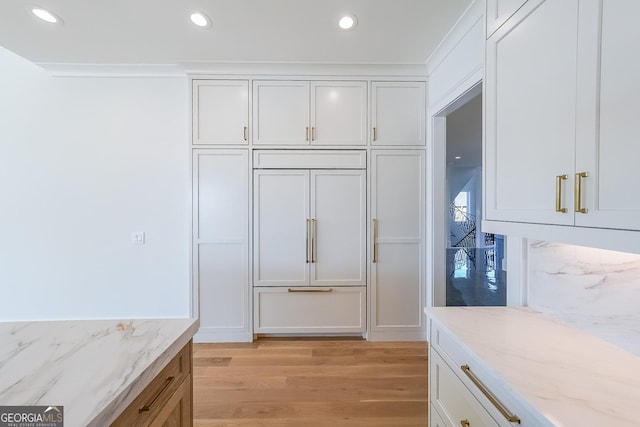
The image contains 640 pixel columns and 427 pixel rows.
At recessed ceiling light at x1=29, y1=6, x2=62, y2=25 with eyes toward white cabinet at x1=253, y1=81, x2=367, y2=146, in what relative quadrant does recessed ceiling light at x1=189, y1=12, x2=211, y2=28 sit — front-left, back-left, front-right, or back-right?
front-right

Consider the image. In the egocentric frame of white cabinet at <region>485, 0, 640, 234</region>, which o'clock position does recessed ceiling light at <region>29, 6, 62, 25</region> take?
The recessed ceiling light is roughly at 1 o'clock from the white cabinet.

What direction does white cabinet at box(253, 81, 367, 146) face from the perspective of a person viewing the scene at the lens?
facing the viewer

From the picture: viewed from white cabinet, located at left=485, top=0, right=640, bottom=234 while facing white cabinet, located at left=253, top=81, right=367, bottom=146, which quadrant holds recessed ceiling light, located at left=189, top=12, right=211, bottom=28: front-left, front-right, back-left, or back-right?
front-left

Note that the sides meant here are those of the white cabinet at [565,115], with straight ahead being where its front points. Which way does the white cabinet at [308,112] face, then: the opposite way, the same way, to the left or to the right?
to the left

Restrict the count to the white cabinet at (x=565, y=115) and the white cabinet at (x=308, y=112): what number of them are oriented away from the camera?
0
